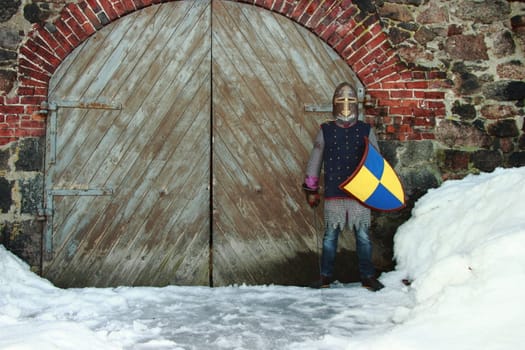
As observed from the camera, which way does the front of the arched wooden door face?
facing the viewer

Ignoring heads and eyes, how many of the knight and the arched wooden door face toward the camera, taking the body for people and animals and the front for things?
2

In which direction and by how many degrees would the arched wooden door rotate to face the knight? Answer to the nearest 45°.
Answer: approximately 45° to its left

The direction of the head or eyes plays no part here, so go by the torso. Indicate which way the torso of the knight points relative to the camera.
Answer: toward the camera

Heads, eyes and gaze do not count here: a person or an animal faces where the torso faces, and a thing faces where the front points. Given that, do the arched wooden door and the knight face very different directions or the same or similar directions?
same or similar directions
